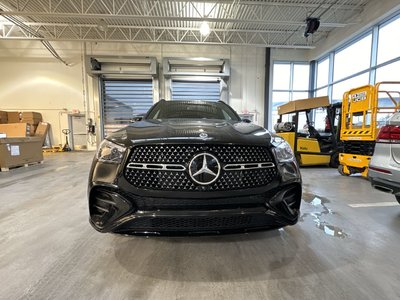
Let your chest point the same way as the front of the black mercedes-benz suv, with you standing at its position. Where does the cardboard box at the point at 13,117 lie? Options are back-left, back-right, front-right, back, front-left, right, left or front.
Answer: back-right

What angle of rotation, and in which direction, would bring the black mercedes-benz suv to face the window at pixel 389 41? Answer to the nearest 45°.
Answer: approximately 135° to its left

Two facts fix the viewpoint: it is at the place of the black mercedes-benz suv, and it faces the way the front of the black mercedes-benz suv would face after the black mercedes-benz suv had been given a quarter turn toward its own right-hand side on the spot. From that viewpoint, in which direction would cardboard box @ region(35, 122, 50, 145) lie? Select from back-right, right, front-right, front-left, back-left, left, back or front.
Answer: front-right

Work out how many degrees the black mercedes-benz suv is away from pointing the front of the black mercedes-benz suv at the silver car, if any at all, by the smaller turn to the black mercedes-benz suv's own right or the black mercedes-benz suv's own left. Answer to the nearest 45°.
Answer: approximately 90° to the black mercedes-benz suv's own left

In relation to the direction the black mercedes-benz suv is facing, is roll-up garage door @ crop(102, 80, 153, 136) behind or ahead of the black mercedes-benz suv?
behind

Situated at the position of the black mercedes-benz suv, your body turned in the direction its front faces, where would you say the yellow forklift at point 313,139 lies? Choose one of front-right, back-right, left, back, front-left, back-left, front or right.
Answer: back-left

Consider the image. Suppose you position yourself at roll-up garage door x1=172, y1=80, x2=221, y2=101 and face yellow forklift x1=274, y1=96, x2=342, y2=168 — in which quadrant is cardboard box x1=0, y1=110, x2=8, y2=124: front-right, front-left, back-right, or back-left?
back-right

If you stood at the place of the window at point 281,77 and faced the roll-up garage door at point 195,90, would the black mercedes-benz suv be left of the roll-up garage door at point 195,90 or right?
left

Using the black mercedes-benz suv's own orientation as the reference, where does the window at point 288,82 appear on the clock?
The window is roughly at 7 o'clock from the black mercedes-benz suv.

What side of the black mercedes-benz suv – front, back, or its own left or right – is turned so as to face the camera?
front

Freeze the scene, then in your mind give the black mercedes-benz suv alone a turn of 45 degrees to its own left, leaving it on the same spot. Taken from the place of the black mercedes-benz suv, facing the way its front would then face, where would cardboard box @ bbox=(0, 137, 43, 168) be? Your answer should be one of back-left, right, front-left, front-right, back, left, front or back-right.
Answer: back

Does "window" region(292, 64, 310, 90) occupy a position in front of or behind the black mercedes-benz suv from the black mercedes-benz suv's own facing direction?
behind

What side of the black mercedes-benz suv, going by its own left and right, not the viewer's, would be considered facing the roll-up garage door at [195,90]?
back
